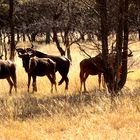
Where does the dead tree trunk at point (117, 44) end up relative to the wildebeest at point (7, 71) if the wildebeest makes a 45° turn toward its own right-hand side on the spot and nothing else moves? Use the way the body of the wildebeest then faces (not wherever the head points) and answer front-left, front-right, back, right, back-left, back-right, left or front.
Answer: back

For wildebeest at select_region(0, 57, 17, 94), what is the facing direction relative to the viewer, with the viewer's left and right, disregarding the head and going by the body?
facing to the left of the viewer

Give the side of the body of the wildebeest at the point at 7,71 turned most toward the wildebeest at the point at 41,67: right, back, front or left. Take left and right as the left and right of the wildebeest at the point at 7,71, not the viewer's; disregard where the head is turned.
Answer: back
